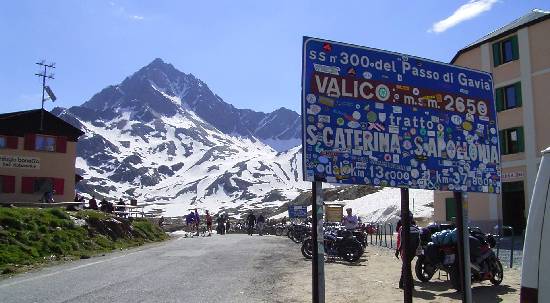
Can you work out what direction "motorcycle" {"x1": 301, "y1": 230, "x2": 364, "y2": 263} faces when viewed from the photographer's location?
facing to the left of the viewer

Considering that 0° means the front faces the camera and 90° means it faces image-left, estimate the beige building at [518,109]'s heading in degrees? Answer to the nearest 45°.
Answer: approximately 45°

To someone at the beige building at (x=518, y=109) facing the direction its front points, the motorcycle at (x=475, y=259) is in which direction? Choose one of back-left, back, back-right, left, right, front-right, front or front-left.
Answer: front-left

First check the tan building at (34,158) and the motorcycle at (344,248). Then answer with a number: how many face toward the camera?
1

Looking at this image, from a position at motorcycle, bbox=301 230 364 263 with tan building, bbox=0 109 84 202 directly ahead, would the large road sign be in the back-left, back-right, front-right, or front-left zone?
back-left

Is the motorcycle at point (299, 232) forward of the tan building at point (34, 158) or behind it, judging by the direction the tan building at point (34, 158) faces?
forward
